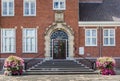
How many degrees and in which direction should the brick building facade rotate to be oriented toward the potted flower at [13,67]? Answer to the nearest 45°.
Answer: approximately 45° to its right

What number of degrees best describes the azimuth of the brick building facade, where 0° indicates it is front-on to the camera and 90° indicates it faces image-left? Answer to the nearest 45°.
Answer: approximately 0°

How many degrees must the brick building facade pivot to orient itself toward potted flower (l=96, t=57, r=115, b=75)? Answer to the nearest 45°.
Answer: approximately 45° to its left
